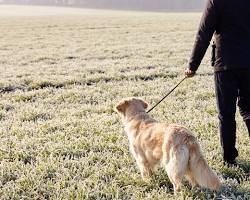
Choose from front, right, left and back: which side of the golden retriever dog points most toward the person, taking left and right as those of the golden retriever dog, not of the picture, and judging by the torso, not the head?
right

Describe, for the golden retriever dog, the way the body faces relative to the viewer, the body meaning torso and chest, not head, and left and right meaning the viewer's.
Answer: facing away from the viewer and to the left of the viewer

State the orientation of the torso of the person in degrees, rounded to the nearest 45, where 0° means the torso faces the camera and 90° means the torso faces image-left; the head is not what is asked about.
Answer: approximately 180°

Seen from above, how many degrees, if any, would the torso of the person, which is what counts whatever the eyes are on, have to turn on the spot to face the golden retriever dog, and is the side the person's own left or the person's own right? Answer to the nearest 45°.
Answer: approximately 135° to the person's own left
